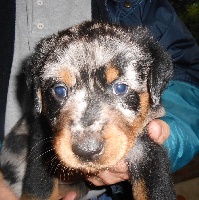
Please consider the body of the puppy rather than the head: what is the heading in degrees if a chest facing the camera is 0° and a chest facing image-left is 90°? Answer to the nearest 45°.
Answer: approximately 0°
